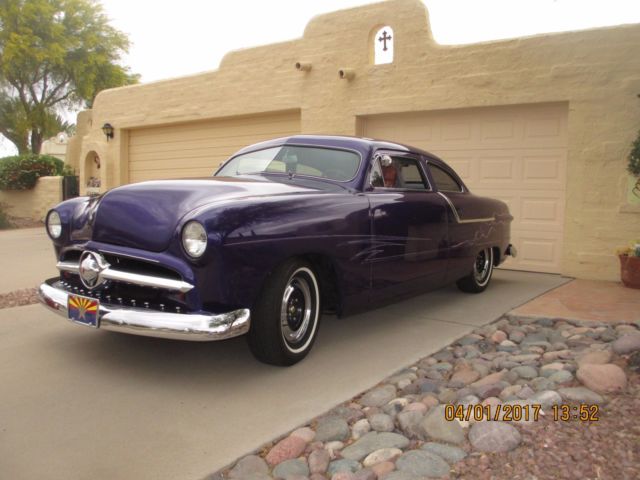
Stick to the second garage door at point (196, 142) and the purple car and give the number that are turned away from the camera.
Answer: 0

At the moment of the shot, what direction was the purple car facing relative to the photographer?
facing the viewer and to the left of the viewer

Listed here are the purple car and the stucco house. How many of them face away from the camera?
0

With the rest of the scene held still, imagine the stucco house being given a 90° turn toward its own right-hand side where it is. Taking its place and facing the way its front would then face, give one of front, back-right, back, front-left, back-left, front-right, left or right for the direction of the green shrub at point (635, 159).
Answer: back

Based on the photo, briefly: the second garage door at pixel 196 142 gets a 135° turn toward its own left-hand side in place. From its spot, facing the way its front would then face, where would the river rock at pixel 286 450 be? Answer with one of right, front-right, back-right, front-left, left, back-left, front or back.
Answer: right

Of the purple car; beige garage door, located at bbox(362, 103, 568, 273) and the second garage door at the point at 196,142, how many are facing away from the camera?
0

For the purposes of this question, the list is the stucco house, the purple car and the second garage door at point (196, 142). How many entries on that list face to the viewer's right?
0

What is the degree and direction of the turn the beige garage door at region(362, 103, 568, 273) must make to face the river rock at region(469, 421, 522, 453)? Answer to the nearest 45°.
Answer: approximately 45° to its left

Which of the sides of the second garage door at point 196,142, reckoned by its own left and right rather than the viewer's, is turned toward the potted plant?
left

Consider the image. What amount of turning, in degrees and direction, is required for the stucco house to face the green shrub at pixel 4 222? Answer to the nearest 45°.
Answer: approximately 90° to its right

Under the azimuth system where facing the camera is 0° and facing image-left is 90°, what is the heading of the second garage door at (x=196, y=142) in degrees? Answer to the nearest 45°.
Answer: approximately 45°

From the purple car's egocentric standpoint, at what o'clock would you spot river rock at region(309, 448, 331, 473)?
The river rock is roughly at 10 o'clock from the purple car.

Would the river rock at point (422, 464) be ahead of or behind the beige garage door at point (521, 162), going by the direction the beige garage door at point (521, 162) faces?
ahead

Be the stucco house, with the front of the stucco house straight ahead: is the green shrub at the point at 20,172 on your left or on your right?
on your right

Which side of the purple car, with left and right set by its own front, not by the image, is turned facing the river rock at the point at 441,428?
left
